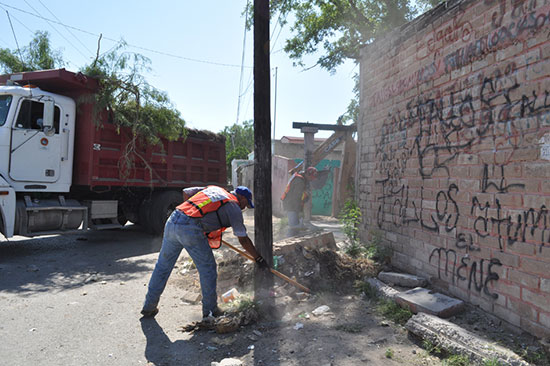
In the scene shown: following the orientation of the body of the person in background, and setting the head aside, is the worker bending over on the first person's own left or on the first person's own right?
on the first person's own right

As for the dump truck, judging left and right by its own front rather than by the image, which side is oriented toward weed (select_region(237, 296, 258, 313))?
left

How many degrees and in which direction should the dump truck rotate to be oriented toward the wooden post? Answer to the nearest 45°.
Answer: approximately 135° to its left

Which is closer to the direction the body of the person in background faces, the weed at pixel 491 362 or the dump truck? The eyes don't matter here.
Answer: the weed
